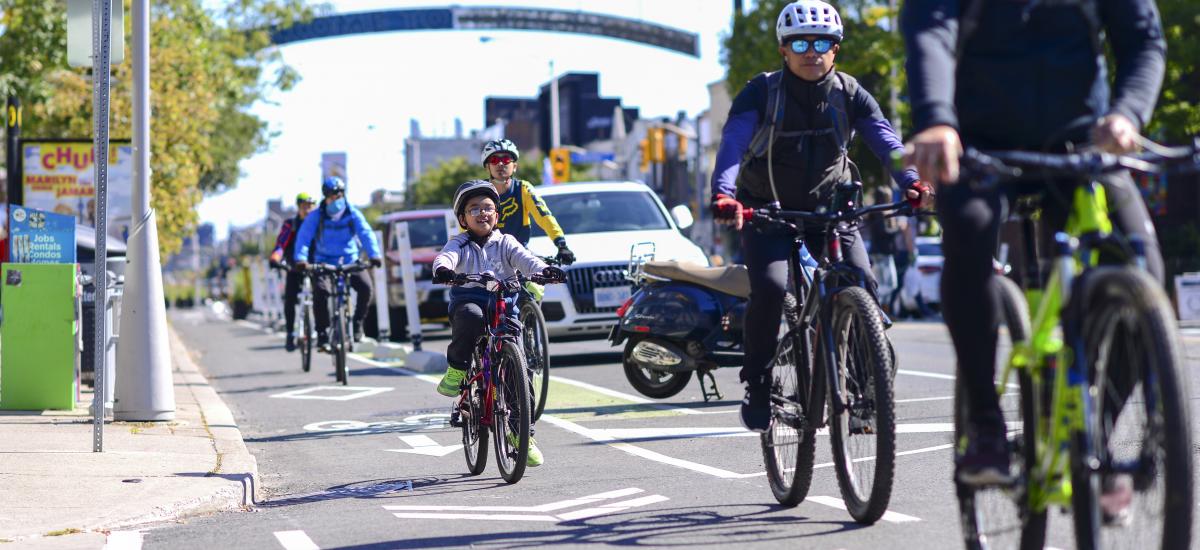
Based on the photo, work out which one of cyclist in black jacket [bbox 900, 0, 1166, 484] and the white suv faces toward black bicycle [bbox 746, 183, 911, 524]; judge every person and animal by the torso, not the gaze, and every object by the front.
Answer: the white suv

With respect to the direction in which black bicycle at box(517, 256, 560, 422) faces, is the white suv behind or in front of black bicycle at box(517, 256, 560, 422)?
behind

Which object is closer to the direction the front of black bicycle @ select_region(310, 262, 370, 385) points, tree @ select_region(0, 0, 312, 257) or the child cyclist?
the child cyclist

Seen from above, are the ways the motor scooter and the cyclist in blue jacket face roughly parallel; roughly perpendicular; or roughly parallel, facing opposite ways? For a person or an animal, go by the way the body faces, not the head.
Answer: roughly perpendicular

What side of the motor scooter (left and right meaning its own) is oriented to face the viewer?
right

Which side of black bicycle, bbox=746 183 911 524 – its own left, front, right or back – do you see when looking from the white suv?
back

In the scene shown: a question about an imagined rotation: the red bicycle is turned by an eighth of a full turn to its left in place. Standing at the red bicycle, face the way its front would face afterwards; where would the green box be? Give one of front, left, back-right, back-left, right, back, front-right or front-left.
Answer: back

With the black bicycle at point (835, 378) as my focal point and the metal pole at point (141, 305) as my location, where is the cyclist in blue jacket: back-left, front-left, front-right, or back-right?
back-left

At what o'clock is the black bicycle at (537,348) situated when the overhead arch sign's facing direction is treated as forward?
The black bicycle is roughly at 12 o'clock from the overhead arch sign.

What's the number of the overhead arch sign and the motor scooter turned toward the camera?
1
